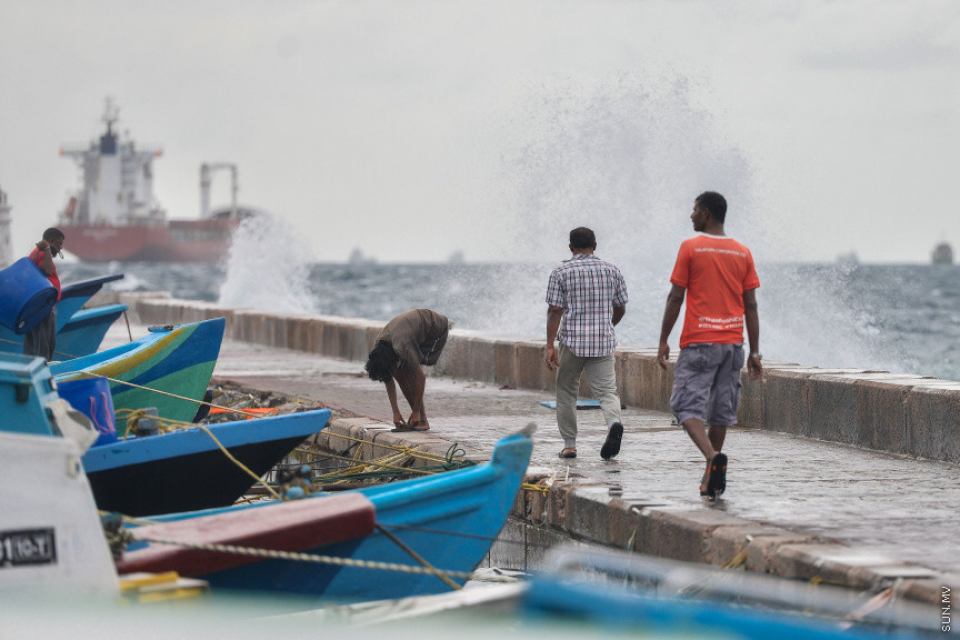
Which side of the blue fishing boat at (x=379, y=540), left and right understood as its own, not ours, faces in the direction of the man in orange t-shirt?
front

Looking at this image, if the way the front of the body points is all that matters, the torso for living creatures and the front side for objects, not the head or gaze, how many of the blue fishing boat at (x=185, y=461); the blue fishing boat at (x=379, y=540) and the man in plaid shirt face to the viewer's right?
2

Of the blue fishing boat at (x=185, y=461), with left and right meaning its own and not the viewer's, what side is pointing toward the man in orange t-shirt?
front

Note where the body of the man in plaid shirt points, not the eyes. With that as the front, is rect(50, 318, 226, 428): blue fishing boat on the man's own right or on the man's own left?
on the man's own left

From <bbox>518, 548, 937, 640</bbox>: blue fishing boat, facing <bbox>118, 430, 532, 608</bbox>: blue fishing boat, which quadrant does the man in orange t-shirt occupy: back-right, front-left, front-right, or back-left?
front-right

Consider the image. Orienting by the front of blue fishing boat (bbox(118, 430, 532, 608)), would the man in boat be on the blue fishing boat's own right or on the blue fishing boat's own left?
on the blue fishing boat's own left

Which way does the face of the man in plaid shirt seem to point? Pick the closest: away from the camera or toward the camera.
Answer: away from the camera

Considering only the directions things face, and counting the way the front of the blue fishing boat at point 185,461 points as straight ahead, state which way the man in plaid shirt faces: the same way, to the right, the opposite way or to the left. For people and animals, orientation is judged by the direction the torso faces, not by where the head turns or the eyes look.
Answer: to the left

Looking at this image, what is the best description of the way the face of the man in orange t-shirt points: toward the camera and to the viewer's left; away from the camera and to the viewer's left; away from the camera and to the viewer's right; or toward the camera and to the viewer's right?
away from the camera and to the viewer's left

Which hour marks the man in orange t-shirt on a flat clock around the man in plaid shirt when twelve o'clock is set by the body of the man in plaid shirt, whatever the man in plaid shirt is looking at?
The man in orange t-shirt is roughly at 5 o'clock from the man in plaid shirt.

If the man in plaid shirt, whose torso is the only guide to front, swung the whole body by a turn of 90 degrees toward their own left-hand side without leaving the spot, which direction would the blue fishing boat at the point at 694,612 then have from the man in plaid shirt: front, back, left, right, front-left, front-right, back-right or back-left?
left

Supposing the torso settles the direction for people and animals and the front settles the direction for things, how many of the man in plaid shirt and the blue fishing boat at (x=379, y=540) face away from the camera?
1

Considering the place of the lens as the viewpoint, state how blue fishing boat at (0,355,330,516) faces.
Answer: facing to the right of the viewer

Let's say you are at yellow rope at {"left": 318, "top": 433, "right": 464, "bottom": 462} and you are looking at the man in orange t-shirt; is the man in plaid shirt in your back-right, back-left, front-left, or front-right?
front-left

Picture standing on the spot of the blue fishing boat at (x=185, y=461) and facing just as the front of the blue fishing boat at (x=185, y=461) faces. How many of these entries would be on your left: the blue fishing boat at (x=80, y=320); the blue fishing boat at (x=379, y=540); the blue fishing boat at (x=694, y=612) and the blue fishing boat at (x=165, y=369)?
2

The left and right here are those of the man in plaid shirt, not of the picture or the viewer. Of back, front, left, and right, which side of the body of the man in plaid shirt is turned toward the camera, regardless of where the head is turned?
back

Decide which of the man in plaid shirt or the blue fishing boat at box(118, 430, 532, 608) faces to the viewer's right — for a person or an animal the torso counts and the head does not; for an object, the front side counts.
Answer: the blue fishing boat

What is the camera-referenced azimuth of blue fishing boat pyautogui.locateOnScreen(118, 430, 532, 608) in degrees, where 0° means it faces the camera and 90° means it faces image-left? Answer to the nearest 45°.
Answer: approximately 270°

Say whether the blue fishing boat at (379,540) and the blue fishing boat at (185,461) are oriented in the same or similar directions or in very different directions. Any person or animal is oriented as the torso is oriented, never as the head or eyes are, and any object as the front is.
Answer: same or similar directions

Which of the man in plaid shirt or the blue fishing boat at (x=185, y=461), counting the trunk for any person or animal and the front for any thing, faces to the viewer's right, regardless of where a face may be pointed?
the blue fishing boat

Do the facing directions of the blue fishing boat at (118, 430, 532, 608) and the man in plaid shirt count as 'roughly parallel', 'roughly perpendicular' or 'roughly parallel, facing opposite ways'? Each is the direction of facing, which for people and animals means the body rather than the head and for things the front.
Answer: roughly perpendicular
